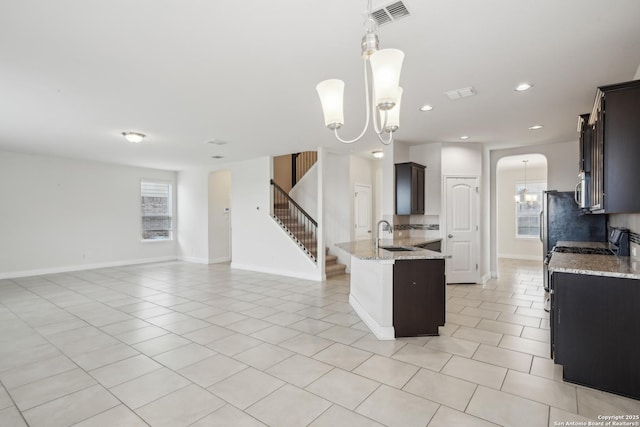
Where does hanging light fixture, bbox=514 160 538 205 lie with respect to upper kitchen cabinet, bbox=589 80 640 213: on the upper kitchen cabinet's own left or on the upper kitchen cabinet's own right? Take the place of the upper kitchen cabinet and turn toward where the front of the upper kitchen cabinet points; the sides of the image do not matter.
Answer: on the upper kitchen cabinet's own right

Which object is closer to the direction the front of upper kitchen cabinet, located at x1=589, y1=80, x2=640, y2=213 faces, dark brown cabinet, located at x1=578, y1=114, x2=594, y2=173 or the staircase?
the staircase

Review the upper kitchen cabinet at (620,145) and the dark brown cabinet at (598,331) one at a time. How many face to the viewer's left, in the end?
2

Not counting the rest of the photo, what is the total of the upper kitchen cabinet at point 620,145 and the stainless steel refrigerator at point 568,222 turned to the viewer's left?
2

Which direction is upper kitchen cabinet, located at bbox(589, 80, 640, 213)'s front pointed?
to the viewer's left

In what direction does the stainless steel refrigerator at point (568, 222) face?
to the viewer's left

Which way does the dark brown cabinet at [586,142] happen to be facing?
to the viewer's left

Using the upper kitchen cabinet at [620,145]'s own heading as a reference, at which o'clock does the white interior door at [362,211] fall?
The white interior door is roughly at 1 o'clock from the upper kitchen cabinet.

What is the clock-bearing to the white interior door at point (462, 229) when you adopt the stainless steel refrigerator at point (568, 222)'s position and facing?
The white interior door is roughly at 12 o'clock from the stainless steel refrigerator.

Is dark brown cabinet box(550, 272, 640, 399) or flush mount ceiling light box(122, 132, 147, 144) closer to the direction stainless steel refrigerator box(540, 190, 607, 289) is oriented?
the flush mount ceiling light

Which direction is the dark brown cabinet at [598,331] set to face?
to the viewer's left
